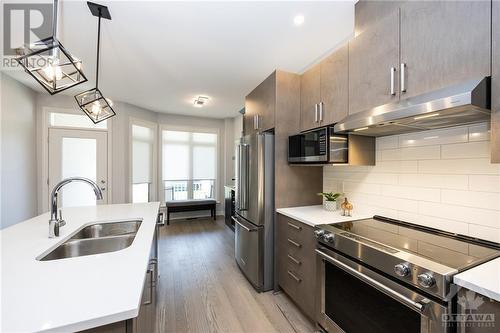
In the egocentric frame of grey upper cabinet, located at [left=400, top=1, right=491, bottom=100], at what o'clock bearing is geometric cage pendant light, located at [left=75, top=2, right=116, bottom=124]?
The geometric cage pendant light is roughly at 1 o'clock from the grey upper cabinet.

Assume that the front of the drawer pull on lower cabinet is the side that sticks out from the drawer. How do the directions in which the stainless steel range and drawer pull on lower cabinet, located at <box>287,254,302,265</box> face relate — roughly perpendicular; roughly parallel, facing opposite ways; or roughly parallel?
roughly parallel

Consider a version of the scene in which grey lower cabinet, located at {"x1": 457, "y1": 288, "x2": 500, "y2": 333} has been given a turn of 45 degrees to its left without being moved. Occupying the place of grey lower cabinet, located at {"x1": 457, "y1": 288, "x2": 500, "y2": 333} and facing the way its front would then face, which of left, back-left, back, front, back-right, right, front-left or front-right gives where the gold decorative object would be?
back-right

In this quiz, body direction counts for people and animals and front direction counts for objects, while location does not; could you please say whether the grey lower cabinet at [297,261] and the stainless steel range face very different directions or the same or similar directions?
same or similar directions

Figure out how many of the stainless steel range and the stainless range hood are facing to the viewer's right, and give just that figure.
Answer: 0

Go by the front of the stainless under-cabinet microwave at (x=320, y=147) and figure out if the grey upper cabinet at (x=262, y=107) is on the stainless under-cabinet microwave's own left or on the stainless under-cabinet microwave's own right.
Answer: on the stainless under-cabinet microwave's own right

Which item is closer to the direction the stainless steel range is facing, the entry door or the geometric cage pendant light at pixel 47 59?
the geometric cage pendant light

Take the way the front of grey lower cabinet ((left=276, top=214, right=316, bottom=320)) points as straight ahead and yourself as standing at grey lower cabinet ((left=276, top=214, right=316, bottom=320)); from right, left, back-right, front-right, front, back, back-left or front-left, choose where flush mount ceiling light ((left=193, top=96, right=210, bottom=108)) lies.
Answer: right

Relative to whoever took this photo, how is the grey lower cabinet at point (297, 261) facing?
facing the viewer and to the left of the viewer

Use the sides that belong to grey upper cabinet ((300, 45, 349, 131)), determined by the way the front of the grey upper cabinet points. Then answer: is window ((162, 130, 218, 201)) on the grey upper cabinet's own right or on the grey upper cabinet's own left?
on the grey upper cabinet's own right

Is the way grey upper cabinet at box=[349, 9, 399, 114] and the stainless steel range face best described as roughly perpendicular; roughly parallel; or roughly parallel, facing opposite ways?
roughly parallel
